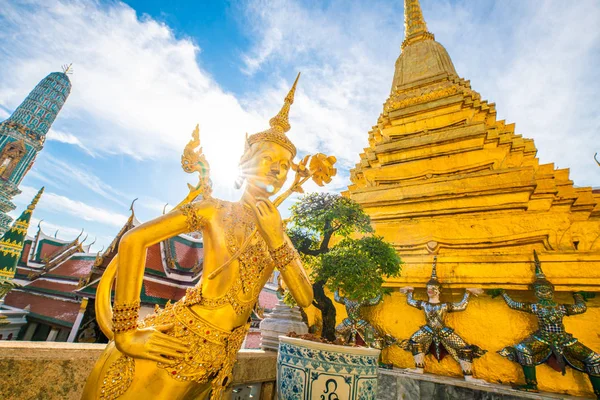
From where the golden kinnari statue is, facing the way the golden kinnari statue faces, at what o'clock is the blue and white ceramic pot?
The blue and white ceramic pot is roughly at 10 o'clock from the golden kinnari statue.

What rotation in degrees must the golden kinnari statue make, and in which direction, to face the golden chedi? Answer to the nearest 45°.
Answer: approximately 90° to its left

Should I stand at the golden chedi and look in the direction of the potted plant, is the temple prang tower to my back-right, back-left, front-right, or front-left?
front-right

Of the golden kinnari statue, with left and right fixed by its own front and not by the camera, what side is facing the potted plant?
left

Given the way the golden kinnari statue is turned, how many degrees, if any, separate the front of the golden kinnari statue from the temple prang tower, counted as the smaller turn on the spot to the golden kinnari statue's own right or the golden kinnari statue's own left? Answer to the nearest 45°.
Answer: approximately 180°

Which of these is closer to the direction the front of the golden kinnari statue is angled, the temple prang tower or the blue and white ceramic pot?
the blue and white ceramic pot

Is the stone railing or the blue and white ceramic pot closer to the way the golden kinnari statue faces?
the blue and white ceramic pot
